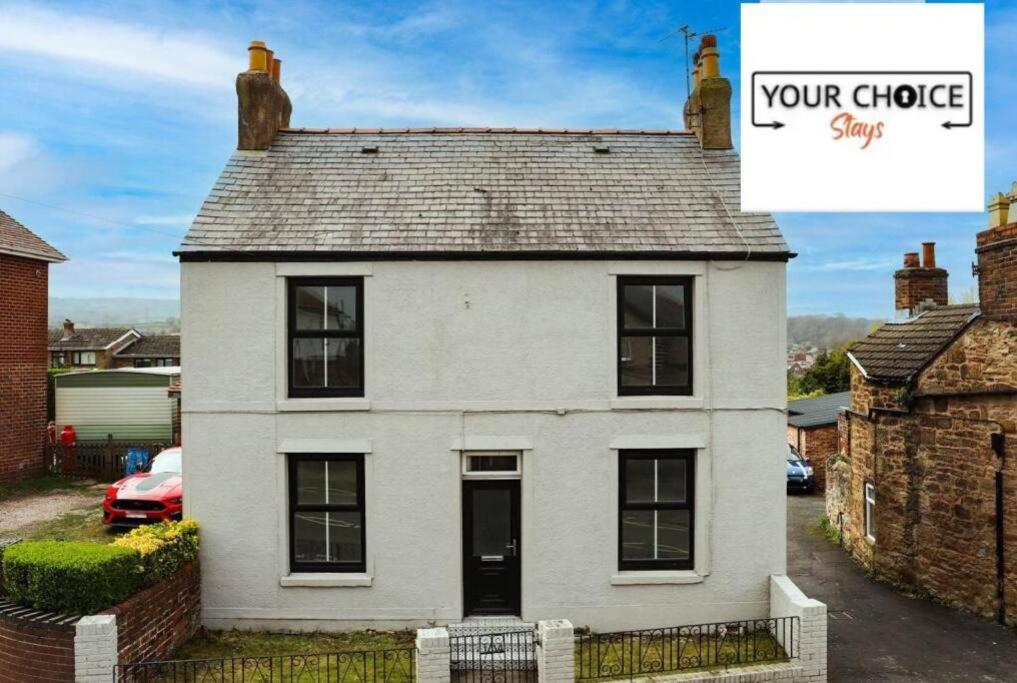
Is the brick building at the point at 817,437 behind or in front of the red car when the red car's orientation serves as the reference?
behind

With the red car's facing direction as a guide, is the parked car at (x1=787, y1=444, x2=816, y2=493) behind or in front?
behind

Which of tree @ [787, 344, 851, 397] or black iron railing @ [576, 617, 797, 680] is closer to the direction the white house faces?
the black iron railing

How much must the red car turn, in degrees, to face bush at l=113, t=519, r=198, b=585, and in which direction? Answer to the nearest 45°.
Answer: approximately 45° to its left

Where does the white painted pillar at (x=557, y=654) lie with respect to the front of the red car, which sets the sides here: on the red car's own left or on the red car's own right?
on the red car's own left

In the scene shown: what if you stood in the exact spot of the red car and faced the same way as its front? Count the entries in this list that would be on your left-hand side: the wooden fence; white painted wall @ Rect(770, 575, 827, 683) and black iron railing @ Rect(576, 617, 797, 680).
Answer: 2
